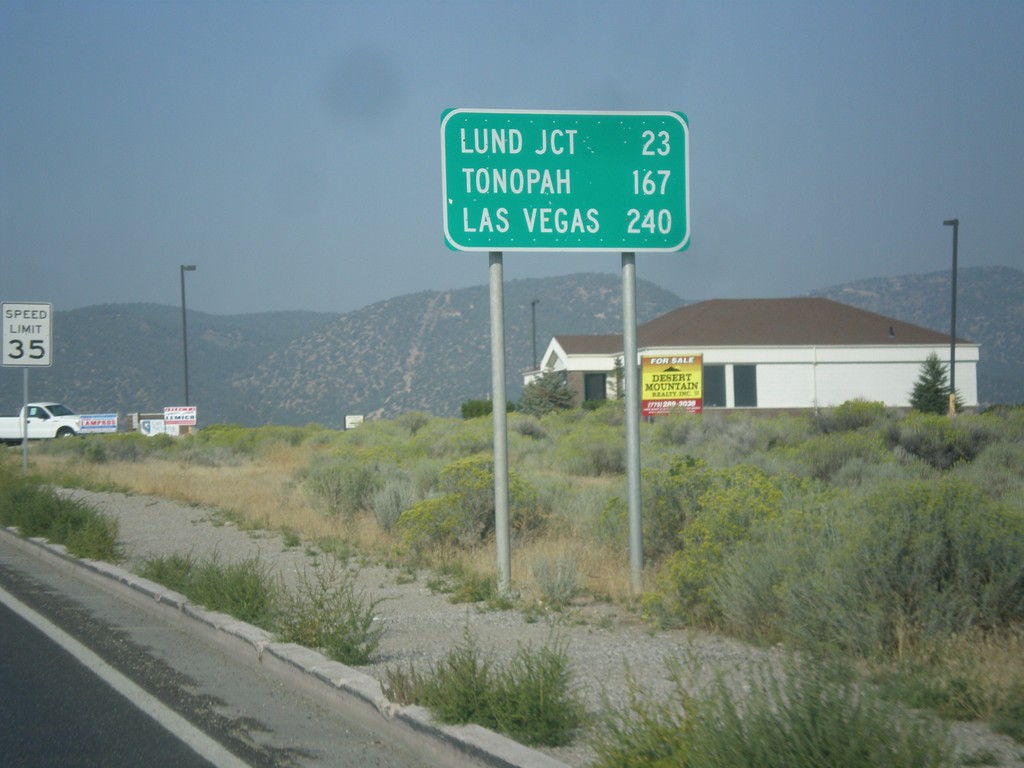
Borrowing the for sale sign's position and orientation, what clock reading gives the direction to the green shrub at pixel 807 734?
The green shrub is roughly at 12 o'clock from the for sale sign.

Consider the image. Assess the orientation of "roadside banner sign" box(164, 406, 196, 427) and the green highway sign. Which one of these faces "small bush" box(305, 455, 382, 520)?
the roadside banner sign

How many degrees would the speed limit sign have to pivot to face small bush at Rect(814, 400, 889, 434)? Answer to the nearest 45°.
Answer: approximately 90° to its left

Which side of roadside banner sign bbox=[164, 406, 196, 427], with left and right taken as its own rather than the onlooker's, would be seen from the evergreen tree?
left

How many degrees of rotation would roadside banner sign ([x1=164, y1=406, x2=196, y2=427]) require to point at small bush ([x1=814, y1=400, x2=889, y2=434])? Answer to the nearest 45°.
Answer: approximately 45° to its left
